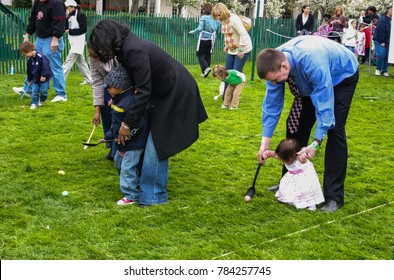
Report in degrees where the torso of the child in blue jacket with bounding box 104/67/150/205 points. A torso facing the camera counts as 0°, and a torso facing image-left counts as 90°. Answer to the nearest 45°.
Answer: approximately 90°

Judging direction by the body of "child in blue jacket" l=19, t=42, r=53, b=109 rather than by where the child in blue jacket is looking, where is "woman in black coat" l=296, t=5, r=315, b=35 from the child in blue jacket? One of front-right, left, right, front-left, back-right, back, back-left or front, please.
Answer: back

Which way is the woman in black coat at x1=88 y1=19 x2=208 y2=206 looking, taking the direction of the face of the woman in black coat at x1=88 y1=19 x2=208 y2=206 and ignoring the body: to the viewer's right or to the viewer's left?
to the viewer's left

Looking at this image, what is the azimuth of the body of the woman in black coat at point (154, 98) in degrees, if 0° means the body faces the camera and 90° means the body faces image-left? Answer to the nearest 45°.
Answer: approximately 90°

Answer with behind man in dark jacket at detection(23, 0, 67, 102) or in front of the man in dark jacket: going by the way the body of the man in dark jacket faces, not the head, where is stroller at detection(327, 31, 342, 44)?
behind

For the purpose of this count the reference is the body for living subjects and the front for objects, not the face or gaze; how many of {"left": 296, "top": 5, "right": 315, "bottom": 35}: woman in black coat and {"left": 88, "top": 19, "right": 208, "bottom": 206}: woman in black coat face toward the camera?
1

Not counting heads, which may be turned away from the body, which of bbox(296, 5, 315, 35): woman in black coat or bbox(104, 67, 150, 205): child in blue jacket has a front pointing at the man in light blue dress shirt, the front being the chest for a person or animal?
the woman in black coat

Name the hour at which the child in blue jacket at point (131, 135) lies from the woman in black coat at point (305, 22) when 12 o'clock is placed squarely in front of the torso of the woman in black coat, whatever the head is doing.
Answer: The child in blue jacket is roughly at 12 o'clock from the woman in black coat.

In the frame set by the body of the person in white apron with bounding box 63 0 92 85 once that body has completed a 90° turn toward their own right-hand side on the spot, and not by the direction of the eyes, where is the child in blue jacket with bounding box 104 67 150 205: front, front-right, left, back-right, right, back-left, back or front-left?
back-left

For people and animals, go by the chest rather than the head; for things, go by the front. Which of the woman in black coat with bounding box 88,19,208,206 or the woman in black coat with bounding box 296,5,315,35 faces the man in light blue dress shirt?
the woman in black coat with bounding box 296,5,315,35

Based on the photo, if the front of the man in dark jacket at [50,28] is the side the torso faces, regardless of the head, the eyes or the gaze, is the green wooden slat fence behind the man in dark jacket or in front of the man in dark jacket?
behind

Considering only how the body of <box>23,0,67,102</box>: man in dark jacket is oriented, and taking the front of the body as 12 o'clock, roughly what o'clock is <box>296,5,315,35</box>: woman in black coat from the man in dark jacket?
The woman in black coat is roughly at 6 o'clock from the man in dark jacket.
